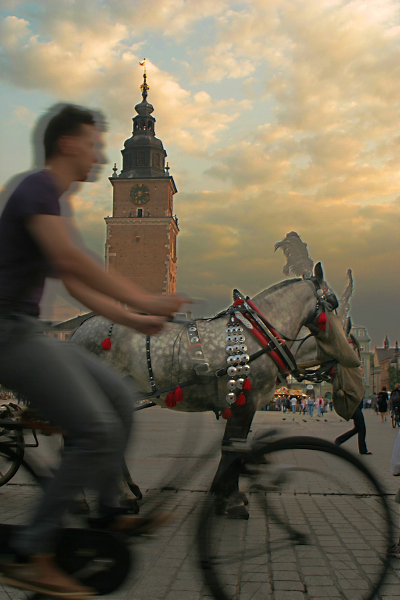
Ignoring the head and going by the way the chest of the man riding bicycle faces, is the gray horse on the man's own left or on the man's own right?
on the man's own left

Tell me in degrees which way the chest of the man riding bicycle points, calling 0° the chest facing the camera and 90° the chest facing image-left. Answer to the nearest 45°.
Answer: approximately 270°

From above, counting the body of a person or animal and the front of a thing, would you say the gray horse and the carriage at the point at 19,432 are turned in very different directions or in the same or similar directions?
same or similar directions

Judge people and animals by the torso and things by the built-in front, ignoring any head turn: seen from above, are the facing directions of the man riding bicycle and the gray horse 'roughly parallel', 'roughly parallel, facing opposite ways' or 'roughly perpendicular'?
roughly parallel

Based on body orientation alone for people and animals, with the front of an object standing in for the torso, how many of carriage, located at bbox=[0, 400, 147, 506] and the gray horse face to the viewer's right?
2

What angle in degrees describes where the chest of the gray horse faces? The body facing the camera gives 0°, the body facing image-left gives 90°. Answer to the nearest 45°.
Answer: approximately 270°

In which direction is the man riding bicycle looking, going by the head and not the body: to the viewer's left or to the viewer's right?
to the viewer's right

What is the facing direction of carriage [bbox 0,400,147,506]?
to the viewer's right
